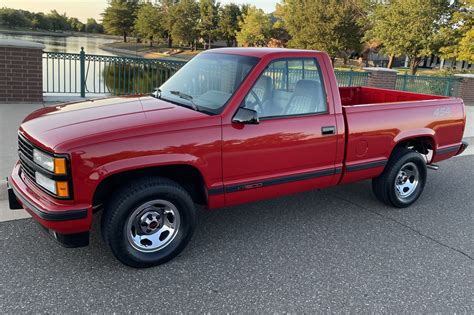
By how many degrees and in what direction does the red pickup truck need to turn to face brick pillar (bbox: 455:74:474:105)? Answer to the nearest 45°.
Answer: approximately 180°

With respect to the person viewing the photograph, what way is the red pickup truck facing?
facing the viewer and to the left of the viewer

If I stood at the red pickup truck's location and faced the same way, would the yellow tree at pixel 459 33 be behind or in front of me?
behind

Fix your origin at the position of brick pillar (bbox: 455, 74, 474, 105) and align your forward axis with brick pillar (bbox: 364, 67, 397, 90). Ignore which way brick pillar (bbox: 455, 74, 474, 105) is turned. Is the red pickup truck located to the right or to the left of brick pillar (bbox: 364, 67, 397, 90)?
left

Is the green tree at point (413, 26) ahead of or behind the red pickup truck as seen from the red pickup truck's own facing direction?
behind

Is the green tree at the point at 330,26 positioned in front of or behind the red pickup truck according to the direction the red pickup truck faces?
behind

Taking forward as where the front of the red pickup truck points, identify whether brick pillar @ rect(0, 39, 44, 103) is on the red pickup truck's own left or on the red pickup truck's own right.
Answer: on the red pickup truck's own right
